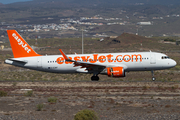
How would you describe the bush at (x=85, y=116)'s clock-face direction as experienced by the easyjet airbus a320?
The bush is roughly at 3 o'clock from the easyjet airbus a320.

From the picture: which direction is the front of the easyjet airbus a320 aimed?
to the viewer's right
